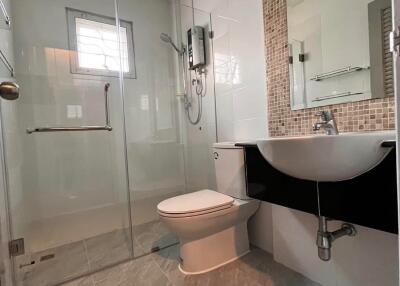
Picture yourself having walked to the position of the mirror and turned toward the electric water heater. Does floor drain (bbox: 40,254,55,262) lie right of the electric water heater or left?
left

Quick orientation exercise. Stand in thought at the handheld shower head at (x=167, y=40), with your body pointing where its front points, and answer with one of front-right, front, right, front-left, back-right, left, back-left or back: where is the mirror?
back-left

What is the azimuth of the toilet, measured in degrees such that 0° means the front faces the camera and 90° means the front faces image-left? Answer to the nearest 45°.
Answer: approximately 45°

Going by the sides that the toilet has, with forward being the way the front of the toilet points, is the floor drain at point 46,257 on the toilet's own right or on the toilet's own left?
on the toilet's own right

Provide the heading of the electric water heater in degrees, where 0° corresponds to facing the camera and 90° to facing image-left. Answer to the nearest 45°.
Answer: approximately 45°
